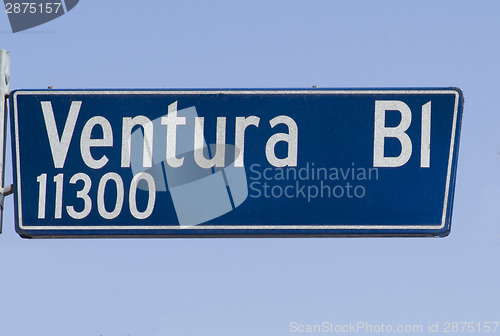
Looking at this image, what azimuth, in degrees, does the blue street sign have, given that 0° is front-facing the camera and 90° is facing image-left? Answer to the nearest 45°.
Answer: approximately 0°
